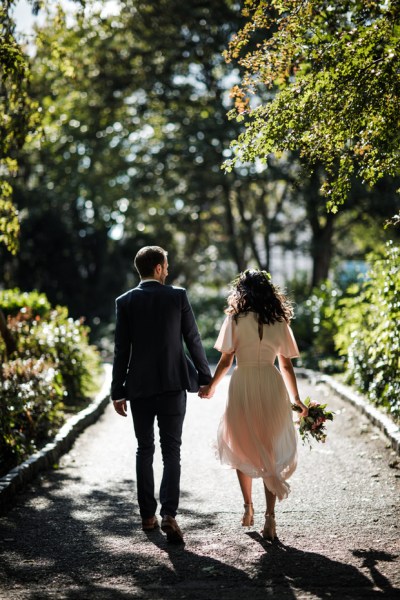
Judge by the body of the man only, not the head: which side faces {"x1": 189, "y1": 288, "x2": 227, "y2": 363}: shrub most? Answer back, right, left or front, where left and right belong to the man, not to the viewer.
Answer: front

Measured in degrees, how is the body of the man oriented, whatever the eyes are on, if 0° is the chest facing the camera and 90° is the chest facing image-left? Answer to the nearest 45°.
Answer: approximately 180°

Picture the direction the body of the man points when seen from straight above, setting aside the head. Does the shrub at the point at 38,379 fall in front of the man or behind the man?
in front

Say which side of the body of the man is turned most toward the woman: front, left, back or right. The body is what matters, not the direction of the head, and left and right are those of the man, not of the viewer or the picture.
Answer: right

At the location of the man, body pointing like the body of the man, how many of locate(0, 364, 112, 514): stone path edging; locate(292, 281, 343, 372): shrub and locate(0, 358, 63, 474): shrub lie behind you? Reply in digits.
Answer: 0

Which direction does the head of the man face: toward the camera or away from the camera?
away from the camera

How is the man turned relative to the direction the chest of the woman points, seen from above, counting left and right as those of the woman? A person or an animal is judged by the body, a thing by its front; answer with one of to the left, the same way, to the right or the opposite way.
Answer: the same way

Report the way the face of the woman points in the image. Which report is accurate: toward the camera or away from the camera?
away from the camera

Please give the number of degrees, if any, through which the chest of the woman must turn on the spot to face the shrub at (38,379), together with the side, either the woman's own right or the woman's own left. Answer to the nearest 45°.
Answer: approximately 45° to the woman's own left

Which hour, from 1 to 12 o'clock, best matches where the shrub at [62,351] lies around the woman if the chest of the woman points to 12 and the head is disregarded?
The shrub is roughly at 11 o'clock from the woman.

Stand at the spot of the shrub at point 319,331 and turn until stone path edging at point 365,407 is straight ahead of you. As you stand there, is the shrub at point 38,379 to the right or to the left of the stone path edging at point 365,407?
right

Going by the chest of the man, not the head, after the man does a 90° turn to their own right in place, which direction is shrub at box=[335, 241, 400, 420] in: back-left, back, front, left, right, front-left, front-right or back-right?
front-left

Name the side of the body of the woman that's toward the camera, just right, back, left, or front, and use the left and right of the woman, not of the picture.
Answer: back

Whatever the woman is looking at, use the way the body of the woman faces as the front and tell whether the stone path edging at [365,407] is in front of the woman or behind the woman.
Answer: in front

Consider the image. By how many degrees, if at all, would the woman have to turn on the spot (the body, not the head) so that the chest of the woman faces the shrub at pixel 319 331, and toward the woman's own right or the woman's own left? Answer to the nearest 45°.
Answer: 0° — they already face it

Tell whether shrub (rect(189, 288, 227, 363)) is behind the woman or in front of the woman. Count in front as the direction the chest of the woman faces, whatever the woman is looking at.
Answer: in front

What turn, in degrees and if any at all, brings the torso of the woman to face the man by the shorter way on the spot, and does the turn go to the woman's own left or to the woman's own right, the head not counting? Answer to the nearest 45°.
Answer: approximately 90° to the woman's own left
